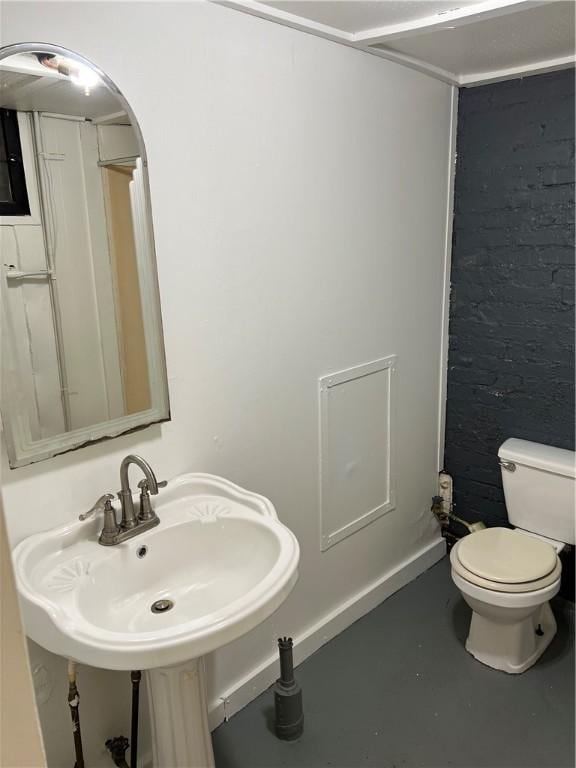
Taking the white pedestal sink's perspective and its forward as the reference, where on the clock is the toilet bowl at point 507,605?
The toilet bowl is roughly at 10 o'clock from the white pedestal sink.

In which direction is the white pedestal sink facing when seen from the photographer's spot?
facing the viewer and to the right of the viewer

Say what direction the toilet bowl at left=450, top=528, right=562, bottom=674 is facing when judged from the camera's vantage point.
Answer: facing the viewer and to the left of the viewer

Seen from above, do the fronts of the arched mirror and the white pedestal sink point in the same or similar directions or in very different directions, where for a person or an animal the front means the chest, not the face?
same or similar directions

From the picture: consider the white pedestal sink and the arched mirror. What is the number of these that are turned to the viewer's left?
0

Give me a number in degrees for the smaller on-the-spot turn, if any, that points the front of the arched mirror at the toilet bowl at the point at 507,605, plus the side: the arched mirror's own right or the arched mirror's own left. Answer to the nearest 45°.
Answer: approximately 45° to the arched mirror's own left

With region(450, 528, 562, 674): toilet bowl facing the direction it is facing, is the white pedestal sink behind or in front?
in front

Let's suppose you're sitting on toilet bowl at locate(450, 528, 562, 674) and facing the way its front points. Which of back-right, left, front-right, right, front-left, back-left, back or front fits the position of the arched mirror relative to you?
front

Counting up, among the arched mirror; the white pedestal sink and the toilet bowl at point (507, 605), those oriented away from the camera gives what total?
0
